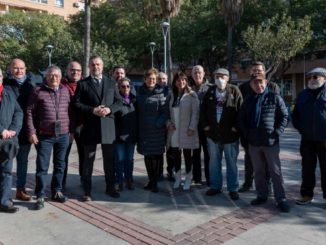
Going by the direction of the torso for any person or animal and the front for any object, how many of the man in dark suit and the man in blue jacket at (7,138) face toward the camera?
2

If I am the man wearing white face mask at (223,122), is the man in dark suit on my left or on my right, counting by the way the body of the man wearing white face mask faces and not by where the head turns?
on my right

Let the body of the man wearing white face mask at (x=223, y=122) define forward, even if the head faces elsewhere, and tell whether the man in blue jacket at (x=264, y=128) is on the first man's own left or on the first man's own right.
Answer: on the first man's own left

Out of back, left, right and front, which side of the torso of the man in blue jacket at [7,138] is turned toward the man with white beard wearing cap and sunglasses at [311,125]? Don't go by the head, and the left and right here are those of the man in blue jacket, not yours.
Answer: left

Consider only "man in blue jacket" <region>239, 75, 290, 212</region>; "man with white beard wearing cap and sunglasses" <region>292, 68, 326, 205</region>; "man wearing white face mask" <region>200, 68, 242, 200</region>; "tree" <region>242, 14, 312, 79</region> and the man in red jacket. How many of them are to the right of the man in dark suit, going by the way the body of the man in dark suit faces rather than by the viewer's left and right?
1
